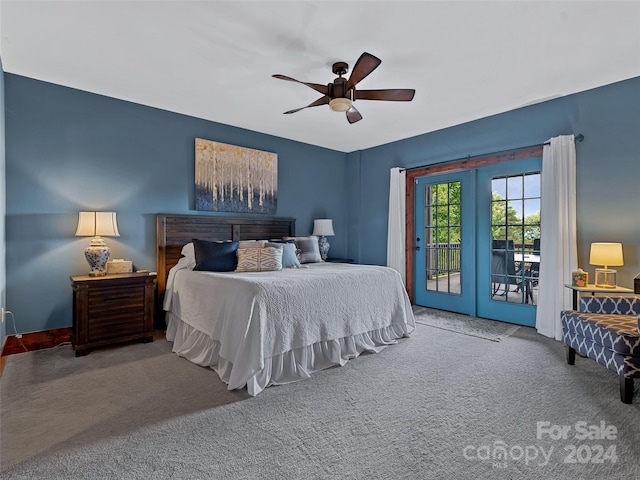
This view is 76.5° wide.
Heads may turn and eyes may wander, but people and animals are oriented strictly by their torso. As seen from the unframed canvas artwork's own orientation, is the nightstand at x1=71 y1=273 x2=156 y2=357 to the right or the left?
on its right

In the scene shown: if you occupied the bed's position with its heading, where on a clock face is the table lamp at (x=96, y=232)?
The table lamp is roughly at 5 o'clock from the bed.

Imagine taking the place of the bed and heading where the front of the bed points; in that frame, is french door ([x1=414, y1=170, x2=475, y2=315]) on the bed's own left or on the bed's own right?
on the bed's own left

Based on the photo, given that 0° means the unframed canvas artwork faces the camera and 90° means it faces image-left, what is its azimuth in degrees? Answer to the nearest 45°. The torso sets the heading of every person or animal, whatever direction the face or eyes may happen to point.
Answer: approximately 315°

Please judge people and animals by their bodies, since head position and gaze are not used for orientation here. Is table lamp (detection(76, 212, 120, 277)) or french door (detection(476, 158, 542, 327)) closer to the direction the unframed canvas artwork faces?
the french door

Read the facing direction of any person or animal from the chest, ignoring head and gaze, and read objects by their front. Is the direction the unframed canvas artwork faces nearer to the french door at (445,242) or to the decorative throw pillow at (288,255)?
the decorative throw pillow

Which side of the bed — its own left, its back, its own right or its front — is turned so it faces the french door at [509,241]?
left

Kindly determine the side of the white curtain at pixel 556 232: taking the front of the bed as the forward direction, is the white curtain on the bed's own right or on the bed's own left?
on the bed's own left

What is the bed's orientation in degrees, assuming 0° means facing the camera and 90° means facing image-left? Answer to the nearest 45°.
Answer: approximately 315°

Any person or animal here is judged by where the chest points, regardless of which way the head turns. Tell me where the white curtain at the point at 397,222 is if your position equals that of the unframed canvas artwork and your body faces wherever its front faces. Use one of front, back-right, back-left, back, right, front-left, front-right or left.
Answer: front-left

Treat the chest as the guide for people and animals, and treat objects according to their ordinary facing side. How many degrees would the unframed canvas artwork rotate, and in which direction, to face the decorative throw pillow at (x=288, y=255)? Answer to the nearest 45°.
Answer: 0° — it already faces it

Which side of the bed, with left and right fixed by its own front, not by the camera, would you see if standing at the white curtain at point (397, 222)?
left
